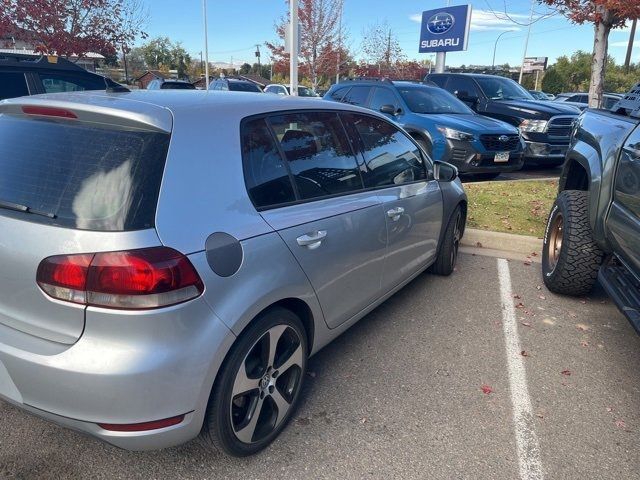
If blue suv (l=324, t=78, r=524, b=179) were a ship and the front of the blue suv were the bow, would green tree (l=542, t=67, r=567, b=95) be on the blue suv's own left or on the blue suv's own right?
on the blue suv's own left

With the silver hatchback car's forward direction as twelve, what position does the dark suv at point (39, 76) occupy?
The dark suv is roughly at 10 o'clock from the silver hatchback car.

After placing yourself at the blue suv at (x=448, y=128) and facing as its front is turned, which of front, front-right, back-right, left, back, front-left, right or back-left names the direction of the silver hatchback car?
front-right

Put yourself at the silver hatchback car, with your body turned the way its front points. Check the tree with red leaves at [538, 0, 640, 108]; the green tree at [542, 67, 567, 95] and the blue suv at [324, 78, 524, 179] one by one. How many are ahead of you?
3

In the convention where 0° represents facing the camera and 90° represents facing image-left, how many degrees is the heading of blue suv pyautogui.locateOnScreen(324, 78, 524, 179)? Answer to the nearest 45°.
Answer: approximately 315°

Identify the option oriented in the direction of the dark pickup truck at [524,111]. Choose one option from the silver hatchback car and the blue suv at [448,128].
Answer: the silver hatchback car

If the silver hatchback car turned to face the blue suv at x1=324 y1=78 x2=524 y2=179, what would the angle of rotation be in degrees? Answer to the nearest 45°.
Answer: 0° — it already faces it

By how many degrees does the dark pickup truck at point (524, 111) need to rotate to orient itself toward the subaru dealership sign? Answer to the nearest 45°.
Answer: approximately 135° to its left

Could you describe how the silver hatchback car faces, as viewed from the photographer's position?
facing away from the viewer and to the right of the viewer

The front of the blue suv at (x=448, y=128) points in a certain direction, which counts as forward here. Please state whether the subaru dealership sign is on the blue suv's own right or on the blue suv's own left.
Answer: on the blue suv's own left
